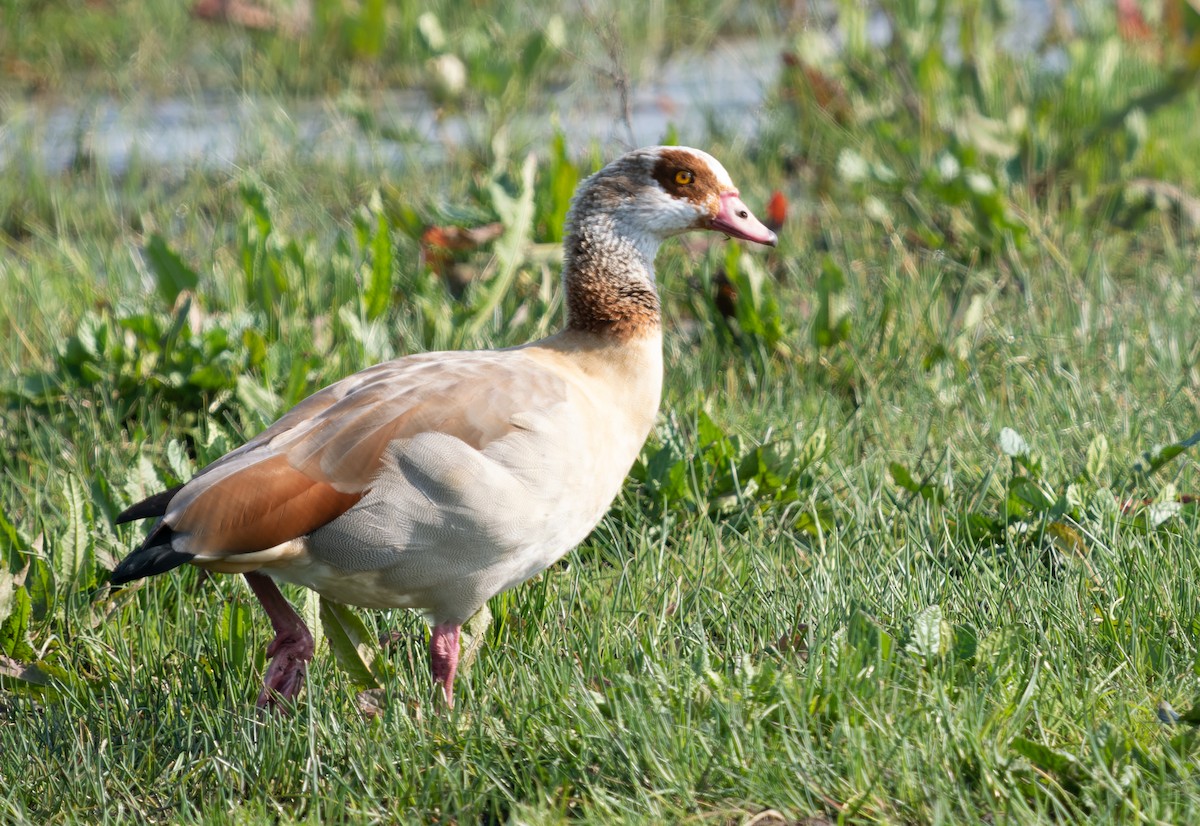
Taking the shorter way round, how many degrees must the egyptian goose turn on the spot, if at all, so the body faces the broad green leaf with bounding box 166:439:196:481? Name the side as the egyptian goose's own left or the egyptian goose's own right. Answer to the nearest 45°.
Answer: approximately 135° to the egyptian goose's own left

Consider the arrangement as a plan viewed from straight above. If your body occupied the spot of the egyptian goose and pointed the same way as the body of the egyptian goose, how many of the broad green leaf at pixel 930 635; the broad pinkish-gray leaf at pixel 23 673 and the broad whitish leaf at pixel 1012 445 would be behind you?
1

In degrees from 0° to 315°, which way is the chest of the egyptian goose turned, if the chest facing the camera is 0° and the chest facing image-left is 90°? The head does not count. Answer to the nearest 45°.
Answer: approximately 270°

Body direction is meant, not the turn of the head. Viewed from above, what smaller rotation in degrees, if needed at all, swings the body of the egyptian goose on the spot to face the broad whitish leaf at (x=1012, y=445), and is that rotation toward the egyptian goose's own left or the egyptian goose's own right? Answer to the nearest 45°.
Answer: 0° — it already faces it

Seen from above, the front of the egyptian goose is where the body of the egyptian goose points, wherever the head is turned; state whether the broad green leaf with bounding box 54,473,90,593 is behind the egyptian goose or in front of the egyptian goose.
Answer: behind

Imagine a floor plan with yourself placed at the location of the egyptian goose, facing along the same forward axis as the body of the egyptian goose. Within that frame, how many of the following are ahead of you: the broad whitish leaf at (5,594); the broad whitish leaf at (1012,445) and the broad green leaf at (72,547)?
1

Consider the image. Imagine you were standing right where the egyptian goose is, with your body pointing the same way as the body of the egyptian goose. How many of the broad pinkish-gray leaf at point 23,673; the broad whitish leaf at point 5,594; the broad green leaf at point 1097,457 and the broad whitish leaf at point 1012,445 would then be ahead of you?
2

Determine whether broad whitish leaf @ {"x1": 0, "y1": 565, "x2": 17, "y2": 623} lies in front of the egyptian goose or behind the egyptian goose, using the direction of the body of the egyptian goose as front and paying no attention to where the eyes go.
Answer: behind

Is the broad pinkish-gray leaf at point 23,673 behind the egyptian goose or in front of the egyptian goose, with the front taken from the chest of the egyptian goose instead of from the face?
behind
